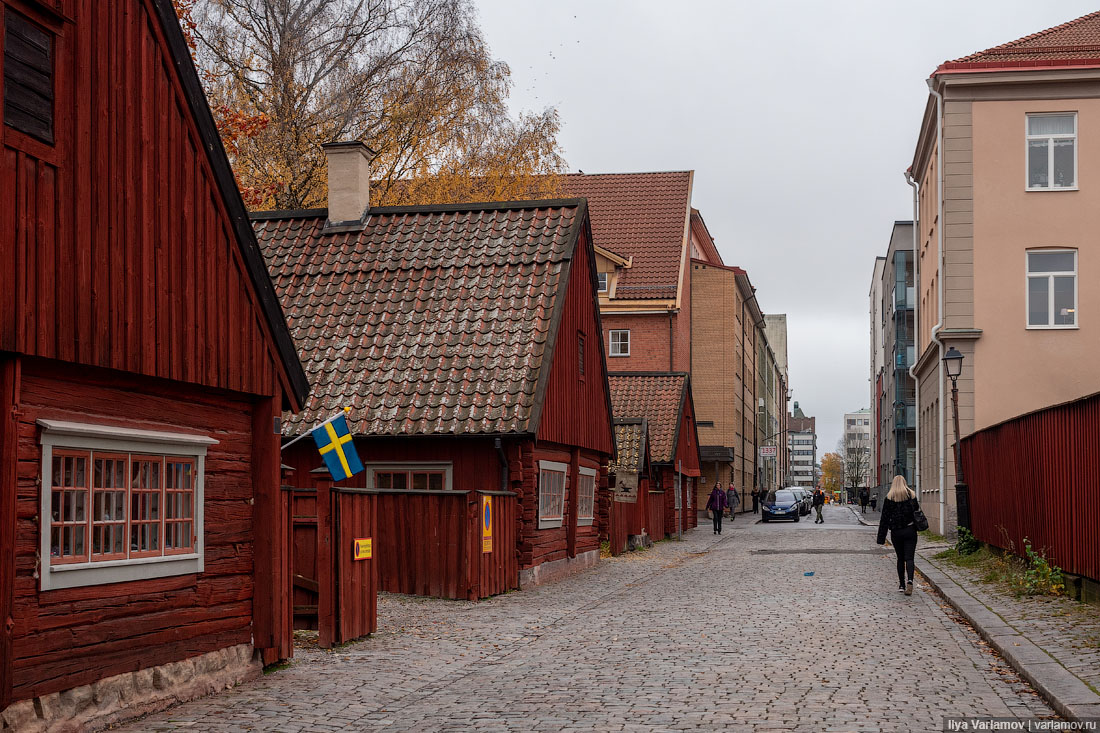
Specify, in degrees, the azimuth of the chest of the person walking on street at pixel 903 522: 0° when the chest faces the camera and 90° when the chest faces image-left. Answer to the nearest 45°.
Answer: approximately 180°

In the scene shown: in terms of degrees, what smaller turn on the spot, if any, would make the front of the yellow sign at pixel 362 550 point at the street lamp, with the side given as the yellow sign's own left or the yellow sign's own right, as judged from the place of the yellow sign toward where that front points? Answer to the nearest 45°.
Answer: approximately 90° to the yellow sign's own left

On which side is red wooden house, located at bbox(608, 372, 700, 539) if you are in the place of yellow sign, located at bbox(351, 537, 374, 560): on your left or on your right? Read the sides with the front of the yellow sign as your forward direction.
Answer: on your left

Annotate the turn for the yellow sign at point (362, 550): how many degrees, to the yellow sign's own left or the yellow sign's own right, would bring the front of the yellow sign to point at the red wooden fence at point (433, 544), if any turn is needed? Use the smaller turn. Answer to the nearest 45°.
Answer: approximately 135° to the yellow sign's own left

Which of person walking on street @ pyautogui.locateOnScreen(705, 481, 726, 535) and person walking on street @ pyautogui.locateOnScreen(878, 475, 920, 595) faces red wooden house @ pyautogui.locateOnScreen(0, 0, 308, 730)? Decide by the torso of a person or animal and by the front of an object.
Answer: person walking on street @ pyautogui.locateOnScreen(705, 481, 726, 535)

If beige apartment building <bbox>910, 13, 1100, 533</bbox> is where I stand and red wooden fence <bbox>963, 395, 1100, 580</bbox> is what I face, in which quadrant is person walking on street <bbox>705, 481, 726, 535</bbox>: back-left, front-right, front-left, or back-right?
back-right

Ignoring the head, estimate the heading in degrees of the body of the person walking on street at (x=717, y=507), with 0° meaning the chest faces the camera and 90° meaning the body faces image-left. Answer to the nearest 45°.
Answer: approximately 0°

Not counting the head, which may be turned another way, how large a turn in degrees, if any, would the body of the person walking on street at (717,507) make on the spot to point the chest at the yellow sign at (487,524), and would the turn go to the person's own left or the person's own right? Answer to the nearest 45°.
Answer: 0° — they already face it

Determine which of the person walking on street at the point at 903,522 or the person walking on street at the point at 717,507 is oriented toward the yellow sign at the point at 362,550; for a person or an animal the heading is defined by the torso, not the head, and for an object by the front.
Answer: the person walking on street at the point at 717,507

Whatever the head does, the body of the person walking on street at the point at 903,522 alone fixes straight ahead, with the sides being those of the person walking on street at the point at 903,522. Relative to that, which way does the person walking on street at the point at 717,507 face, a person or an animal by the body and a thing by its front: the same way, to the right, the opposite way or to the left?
the opposite way

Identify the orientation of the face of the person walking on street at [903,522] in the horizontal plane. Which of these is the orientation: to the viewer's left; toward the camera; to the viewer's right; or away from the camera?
away from the camera

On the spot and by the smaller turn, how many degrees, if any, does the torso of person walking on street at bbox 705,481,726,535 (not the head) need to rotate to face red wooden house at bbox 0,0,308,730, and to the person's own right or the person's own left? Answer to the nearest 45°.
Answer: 0° — they already face it

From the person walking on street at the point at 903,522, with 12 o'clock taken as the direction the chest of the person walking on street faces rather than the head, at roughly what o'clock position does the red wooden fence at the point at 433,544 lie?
The red wooden fence is roughly at 8 o'clock from the person walking on street.
